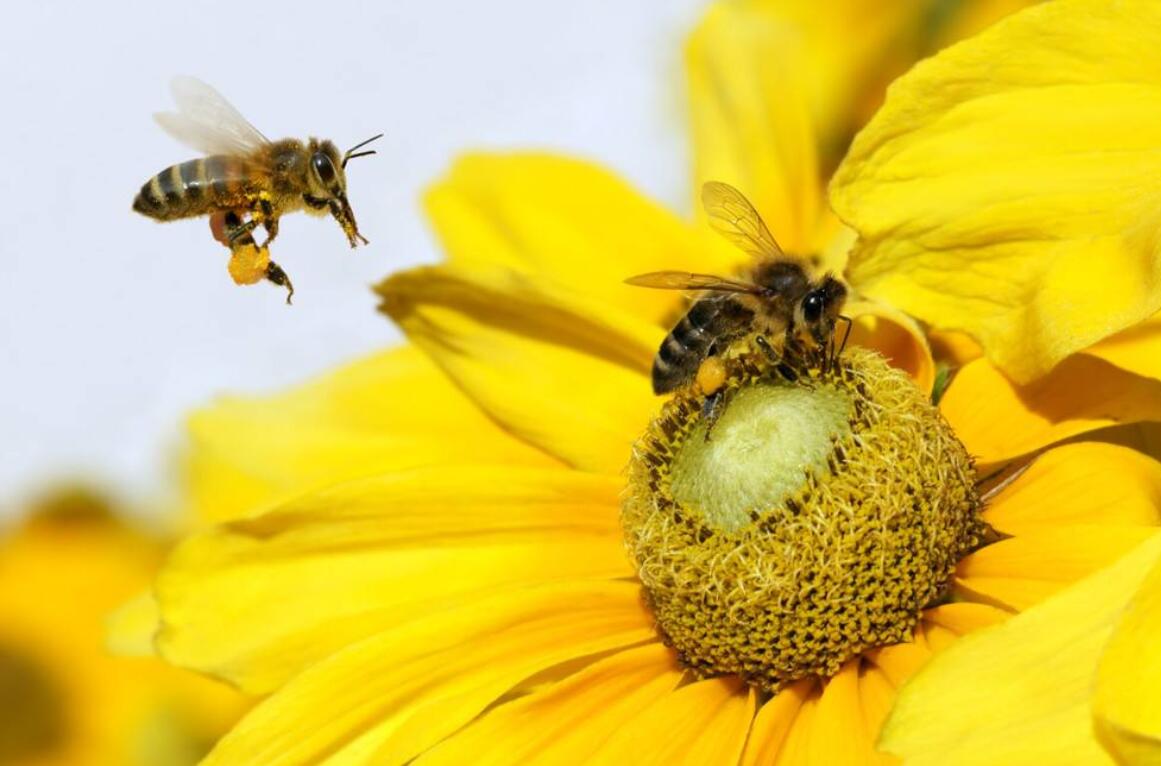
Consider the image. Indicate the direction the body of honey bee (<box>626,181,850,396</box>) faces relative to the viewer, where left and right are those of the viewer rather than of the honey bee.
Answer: facing to the right of the viewer

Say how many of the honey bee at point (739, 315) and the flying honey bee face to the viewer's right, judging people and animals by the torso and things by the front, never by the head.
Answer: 2

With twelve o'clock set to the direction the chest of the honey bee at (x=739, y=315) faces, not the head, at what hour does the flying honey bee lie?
The flying honey bee is roughly at 7 o'clock from the honey bee.

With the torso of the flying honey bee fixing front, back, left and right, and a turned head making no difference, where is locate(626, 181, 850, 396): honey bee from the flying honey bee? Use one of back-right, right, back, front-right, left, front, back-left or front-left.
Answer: front-right

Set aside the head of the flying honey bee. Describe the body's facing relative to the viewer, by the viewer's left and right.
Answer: facing to the right of the viewer
